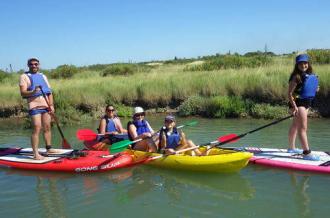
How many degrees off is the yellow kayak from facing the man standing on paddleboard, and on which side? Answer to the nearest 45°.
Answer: approximately 180°

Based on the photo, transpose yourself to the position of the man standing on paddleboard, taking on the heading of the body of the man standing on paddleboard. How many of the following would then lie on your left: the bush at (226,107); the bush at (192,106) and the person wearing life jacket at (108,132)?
3

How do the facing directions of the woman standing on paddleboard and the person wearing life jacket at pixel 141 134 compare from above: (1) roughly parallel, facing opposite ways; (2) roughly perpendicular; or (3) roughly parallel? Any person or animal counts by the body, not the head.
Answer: roughly parallel

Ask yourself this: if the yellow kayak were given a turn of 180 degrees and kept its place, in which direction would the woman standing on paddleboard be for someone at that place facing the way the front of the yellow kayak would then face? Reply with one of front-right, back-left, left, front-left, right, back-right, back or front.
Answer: back

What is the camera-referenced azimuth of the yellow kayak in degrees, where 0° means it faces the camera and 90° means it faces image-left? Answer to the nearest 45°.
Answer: approximately 270°

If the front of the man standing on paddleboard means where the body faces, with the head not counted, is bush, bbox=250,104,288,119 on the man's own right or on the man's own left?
on the man's own left

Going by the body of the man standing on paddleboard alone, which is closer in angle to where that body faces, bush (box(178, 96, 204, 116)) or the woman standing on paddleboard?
the woman standing on paddleboard

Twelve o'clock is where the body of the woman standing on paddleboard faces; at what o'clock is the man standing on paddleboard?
The man standing on paddleboard is roughly at 4 o'clock from the woman standing on paddleboard.

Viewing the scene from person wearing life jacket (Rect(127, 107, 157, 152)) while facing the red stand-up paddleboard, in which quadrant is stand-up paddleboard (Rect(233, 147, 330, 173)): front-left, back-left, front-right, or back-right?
back-left

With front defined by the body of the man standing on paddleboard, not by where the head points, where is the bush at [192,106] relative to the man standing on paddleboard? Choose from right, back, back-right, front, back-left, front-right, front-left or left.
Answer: left

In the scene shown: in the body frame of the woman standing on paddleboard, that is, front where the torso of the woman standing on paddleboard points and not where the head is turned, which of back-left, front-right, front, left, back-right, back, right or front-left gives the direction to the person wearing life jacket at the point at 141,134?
back-right

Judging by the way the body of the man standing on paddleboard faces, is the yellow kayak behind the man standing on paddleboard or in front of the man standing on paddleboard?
in front
